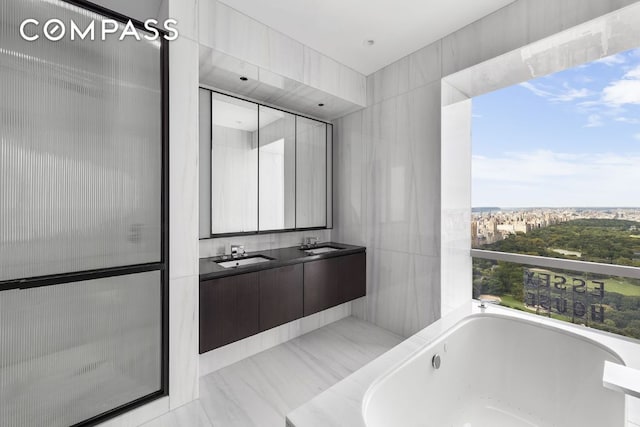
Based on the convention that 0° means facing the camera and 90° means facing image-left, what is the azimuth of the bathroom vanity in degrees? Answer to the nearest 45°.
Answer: approximately 315°

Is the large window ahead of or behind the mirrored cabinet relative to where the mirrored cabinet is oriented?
ahead

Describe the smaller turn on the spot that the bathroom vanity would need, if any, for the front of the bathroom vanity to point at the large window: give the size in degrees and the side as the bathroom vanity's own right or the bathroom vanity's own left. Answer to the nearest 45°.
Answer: approximately 45° to the bathroom vanity's own left

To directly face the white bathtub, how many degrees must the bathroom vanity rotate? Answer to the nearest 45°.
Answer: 0° — it already faces it

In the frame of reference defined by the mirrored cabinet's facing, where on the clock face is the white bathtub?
The white bathtub is roughly at 12 o'clock from the mirrored cabinet.
